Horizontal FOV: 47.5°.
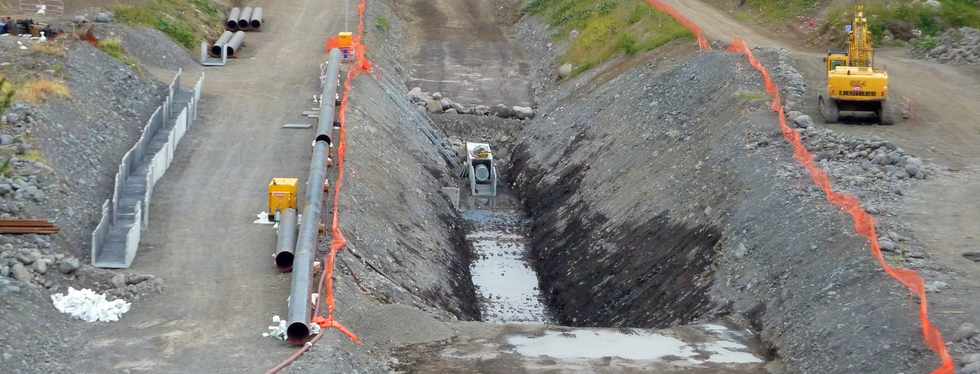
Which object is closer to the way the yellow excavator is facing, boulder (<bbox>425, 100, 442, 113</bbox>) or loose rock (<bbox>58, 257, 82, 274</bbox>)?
the boulder

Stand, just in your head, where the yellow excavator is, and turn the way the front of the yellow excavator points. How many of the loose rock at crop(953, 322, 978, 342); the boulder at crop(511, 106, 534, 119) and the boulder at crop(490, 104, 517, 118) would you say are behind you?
1

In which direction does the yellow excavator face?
away from the camera

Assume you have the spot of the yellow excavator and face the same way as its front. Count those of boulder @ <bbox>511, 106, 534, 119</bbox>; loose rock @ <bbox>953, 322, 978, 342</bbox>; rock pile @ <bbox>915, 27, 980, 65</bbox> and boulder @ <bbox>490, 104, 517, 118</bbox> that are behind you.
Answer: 1

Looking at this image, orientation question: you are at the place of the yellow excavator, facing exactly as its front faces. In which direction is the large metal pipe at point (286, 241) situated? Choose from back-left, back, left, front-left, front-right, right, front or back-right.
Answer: back-left

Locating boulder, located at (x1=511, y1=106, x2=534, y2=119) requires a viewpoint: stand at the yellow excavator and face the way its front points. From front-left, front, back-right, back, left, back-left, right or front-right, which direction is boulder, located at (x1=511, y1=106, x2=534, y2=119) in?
front-left

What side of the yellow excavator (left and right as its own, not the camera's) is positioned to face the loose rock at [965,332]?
back
